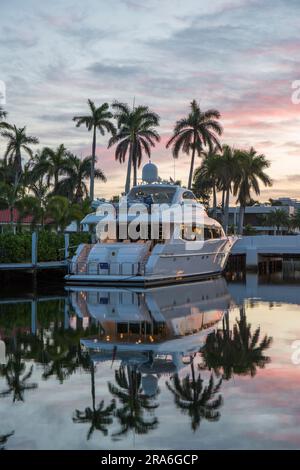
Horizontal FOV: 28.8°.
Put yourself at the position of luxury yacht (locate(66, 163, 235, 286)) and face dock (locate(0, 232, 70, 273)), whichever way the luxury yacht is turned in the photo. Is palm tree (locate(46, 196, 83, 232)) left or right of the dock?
right

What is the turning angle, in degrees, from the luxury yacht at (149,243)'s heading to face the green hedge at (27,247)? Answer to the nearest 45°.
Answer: approximately 135° to its left

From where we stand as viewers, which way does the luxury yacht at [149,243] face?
facing away from the viewer and to the right of the viewer

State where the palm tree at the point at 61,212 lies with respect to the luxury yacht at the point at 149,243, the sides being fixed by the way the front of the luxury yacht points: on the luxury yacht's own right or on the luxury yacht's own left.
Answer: on the luxury yacht's own left
